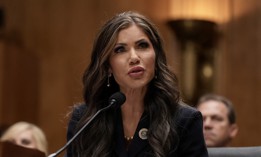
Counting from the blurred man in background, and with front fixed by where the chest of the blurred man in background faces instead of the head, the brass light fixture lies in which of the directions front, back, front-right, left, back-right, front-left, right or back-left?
back-right

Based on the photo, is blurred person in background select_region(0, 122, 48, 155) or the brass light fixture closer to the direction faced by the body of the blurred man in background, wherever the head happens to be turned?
the blurred person in background

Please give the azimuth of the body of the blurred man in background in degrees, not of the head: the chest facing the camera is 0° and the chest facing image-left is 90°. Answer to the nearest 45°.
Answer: approximately 45°

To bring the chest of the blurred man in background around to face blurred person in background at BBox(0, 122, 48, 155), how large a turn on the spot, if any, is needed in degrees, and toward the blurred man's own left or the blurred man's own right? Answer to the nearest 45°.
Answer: approximately 45° to the blurred man's own right
